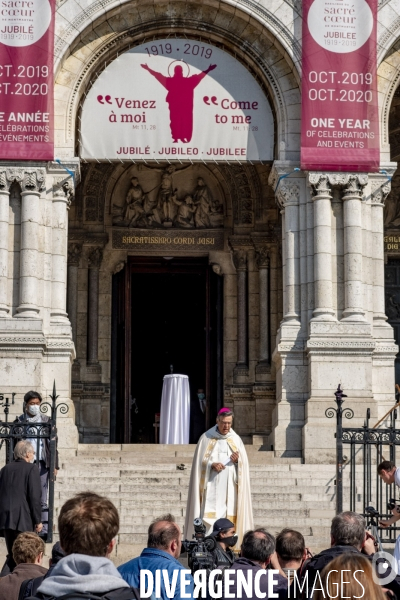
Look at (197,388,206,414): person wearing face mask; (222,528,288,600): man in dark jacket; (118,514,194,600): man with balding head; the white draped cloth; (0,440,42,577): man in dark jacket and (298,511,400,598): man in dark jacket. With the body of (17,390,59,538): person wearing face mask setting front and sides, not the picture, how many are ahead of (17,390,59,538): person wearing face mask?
4

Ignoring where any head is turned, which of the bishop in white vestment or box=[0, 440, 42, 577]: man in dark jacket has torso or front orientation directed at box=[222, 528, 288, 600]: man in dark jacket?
the bishop in white vestment

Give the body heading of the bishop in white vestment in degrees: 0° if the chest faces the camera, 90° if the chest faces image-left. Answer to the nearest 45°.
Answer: approximately 0°

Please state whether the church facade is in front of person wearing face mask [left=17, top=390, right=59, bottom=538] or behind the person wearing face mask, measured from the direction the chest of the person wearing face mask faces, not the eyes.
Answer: behind

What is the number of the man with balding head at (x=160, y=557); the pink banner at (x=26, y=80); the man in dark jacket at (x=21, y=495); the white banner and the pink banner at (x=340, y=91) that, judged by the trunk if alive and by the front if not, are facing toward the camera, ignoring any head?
3

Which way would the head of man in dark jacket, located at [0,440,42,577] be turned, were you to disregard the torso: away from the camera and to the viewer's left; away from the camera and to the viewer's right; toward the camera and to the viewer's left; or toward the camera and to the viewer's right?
away from the camera and to the viewer's right

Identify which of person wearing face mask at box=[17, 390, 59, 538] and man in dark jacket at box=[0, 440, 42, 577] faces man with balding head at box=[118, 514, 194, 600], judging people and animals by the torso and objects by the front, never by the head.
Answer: the person wearing face mask

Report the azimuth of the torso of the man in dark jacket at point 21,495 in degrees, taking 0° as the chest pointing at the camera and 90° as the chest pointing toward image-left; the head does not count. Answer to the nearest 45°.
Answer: approximately 225°

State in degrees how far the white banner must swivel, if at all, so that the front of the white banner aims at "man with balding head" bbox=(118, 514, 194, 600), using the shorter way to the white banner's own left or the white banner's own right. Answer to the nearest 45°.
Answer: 0° — it already faces them

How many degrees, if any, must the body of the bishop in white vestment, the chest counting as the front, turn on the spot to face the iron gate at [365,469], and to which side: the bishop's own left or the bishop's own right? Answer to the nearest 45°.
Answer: approximately 135° to the bishop's own left
